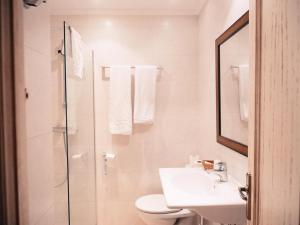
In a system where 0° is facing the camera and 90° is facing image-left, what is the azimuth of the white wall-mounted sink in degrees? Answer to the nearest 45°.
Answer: approximately 90°

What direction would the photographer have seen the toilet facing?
facing to the left of the viewer

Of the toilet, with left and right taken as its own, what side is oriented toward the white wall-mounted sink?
left

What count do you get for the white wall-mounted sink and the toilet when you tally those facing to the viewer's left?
2

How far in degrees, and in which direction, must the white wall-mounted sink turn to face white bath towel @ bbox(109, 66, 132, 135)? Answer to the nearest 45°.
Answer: approximately 45° to its right

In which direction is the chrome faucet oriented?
to the viewer's left
